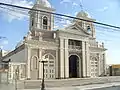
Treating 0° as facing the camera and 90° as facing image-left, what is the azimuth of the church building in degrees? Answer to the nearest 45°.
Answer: approximately 315°
